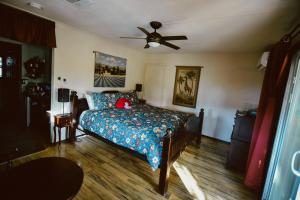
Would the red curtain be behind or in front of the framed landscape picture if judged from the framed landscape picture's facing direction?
in front

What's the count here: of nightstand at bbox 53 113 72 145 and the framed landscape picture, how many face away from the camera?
0

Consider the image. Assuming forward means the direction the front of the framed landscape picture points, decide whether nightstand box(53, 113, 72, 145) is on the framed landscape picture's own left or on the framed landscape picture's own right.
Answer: on the framed landscape picture's own right

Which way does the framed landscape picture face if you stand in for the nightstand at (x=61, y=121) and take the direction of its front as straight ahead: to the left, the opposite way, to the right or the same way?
the same way

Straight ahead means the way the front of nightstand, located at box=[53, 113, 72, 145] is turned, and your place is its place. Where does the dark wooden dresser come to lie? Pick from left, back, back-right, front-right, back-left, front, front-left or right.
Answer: front

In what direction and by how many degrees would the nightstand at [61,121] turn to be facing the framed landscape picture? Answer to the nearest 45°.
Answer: approximately 90° to its left

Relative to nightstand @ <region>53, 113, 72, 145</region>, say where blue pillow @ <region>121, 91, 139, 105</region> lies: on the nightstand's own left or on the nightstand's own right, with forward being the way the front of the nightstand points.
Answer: on the nightstand's own left

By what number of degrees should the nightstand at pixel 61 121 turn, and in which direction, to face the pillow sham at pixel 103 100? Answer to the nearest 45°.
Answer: approximately 45° to its left

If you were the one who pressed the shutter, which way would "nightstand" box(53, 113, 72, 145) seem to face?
facing the viewer and to the right of the viewer
